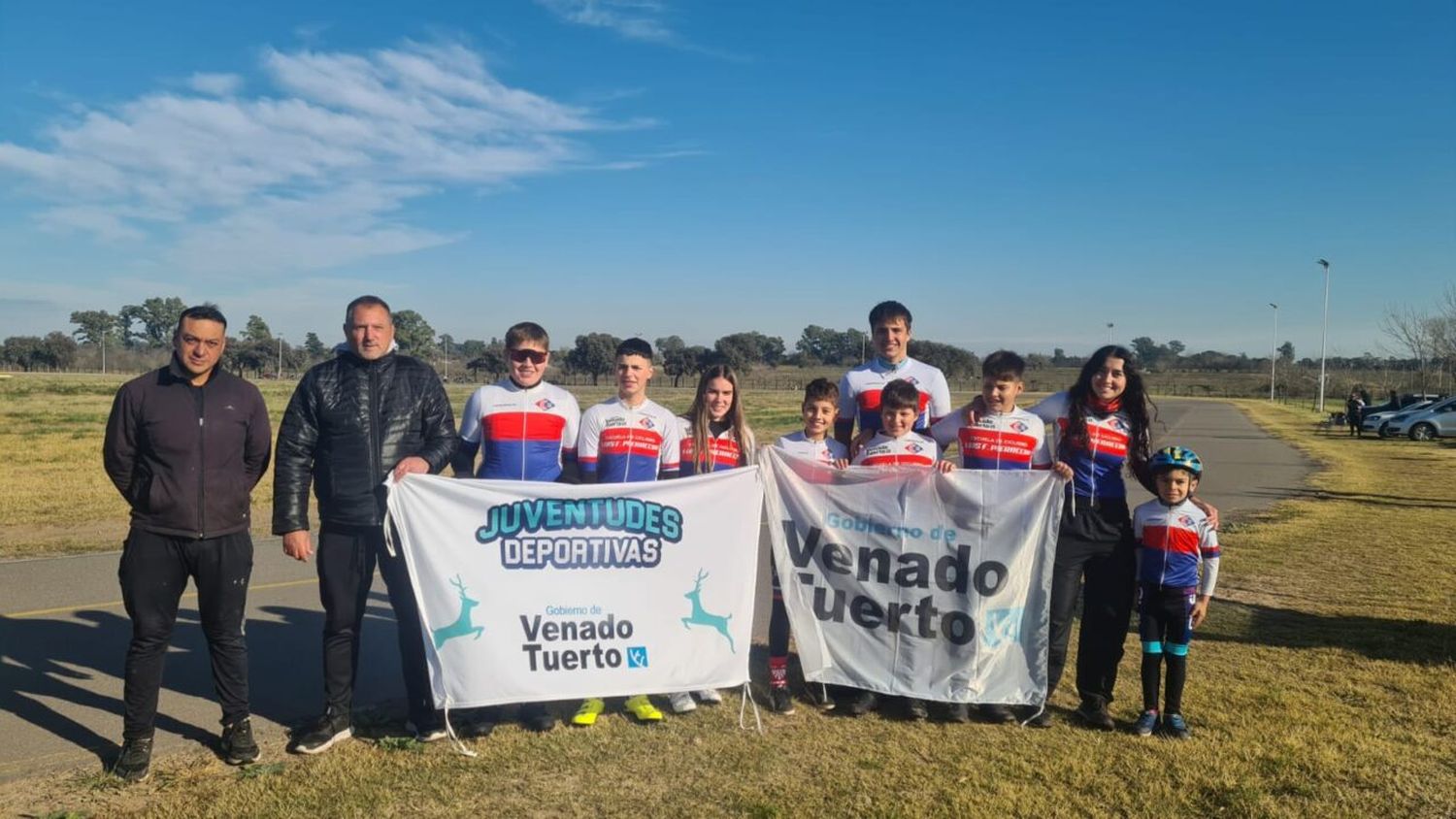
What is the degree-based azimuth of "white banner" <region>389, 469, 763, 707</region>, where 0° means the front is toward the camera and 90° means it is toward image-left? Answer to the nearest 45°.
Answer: approximately 0°

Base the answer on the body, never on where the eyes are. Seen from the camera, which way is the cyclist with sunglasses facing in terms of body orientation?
toward the camera

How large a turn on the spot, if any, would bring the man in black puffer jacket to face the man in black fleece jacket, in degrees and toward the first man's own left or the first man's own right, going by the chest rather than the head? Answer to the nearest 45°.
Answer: approximately 90° to the first man's own right

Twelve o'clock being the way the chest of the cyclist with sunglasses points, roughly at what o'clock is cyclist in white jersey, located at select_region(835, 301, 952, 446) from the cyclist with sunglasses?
The cyclist in white jersey is roughly at 9 o'clock from the cyclist with sunglasses.

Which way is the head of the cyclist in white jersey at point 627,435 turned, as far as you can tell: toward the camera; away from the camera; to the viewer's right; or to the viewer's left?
toward the camera

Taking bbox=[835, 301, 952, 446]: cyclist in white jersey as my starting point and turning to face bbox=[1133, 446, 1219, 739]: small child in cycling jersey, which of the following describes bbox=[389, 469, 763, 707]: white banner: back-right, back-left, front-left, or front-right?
back-right

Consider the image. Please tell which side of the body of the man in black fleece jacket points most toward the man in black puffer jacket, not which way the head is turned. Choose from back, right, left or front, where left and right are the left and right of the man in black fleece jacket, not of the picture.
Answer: left

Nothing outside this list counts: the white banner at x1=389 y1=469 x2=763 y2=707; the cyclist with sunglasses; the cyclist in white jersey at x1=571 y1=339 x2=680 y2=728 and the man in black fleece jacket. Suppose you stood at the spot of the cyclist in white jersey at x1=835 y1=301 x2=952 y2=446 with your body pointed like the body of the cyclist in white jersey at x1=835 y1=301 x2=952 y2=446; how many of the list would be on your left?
0

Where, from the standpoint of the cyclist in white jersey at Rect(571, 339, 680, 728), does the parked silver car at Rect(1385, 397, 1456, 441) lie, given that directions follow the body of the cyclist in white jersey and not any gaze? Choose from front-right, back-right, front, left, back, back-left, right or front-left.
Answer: back-left

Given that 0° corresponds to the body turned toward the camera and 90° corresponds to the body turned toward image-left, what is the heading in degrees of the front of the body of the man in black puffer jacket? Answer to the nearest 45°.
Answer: approximately 0°

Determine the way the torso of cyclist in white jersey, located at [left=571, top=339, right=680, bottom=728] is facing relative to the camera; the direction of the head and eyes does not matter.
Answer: toward the camera

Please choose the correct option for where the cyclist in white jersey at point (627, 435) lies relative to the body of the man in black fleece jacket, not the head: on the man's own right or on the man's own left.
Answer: on the man's own left

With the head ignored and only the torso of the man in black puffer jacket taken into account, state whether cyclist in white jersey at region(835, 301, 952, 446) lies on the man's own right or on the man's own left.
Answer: on the man's own left

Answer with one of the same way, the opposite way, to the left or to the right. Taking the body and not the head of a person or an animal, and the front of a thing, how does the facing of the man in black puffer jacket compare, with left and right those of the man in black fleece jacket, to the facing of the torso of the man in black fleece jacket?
the same way

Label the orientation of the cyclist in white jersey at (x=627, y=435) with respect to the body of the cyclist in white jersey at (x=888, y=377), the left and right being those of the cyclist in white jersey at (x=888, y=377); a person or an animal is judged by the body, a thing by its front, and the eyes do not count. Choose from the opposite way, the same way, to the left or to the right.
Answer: the same way

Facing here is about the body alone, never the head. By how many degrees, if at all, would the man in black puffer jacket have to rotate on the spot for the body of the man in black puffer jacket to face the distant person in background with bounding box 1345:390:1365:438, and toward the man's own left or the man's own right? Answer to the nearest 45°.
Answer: approximately 135° to the man's own left

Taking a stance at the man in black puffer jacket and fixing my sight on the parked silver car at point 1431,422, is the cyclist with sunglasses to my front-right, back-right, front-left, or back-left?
front-right

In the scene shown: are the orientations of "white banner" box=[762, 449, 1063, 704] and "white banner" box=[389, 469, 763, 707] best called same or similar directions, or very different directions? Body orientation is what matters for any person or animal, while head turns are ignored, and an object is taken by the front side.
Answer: same or similar directions

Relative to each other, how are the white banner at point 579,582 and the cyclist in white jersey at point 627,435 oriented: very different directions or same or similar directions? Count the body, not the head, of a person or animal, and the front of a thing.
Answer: same or similar directions
